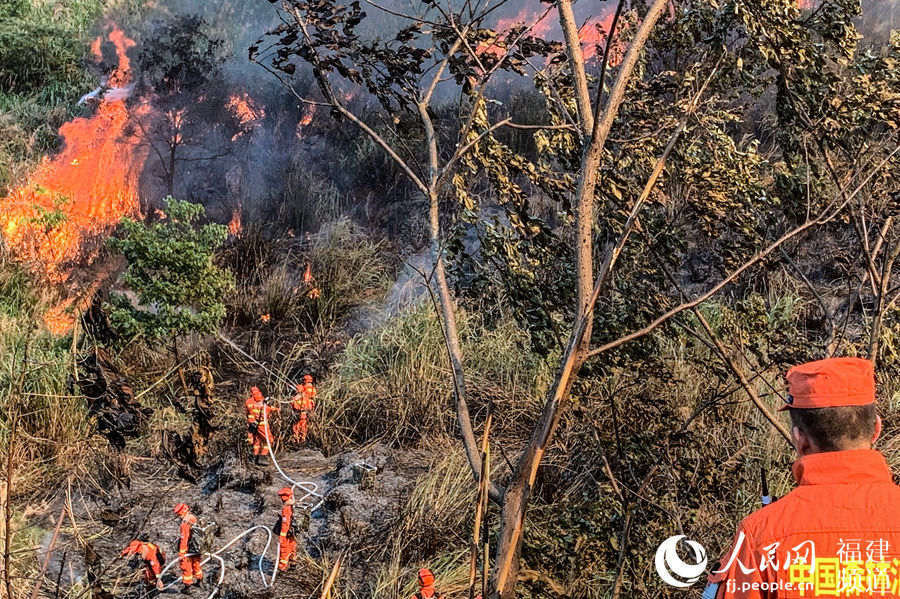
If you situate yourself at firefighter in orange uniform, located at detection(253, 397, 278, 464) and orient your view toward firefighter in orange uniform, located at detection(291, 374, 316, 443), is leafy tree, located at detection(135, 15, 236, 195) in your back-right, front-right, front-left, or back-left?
front-left

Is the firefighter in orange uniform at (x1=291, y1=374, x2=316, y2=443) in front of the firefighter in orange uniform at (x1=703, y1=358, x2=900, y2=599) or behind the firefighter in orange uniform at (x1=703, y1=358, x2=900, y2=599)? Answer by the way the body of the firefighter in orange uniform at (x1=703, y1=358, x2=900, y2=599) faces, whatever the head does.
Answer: in front

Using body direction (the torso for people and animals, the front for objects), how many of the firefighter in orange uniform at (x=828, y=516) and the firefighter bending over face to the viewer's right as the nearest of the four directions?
0

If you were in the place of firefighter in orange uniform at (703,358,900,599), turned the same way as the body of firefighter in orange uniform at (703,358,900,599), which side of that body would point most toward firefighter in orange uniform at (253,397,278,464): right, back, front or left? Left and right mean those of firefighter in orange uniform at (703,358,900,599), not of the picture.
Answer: front

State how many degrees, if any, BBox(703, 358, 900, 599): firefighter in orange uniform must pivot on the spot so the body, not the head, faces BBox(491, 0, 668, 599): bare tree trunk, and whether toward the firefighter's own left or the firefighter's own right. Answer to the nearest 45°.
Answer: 0° — they already face it

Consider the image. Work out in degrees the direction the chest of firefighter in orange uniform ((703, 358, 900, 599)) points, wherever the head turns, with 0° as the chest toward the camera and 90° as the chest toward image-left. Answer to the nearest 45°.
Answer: approximately 135°

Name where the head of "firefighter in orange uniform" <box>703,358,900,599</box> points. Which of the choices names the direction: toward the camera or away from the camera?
away from the camera

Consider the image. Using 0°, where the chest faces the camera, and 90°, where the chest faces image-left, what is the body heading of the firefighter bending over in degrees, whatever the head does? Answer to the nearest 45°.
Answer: approximately 90°

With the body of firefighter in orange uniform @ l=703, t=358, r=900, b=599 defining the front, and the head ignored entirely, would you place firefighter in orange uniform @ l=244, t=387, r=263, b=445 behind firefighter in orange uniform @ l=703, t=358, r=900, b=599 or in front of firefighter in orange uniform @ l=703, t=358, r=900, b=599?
in front

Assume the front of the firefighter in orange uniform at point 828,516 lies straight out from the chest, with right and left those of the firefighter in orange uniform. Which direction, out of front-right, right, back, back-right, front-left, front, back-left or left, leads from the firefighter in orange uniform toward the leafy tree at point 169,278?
front

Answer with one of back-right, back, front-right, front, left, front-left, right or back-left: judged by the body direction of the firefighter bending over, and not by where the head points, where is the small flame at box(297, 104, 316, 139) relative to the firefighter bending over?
right
